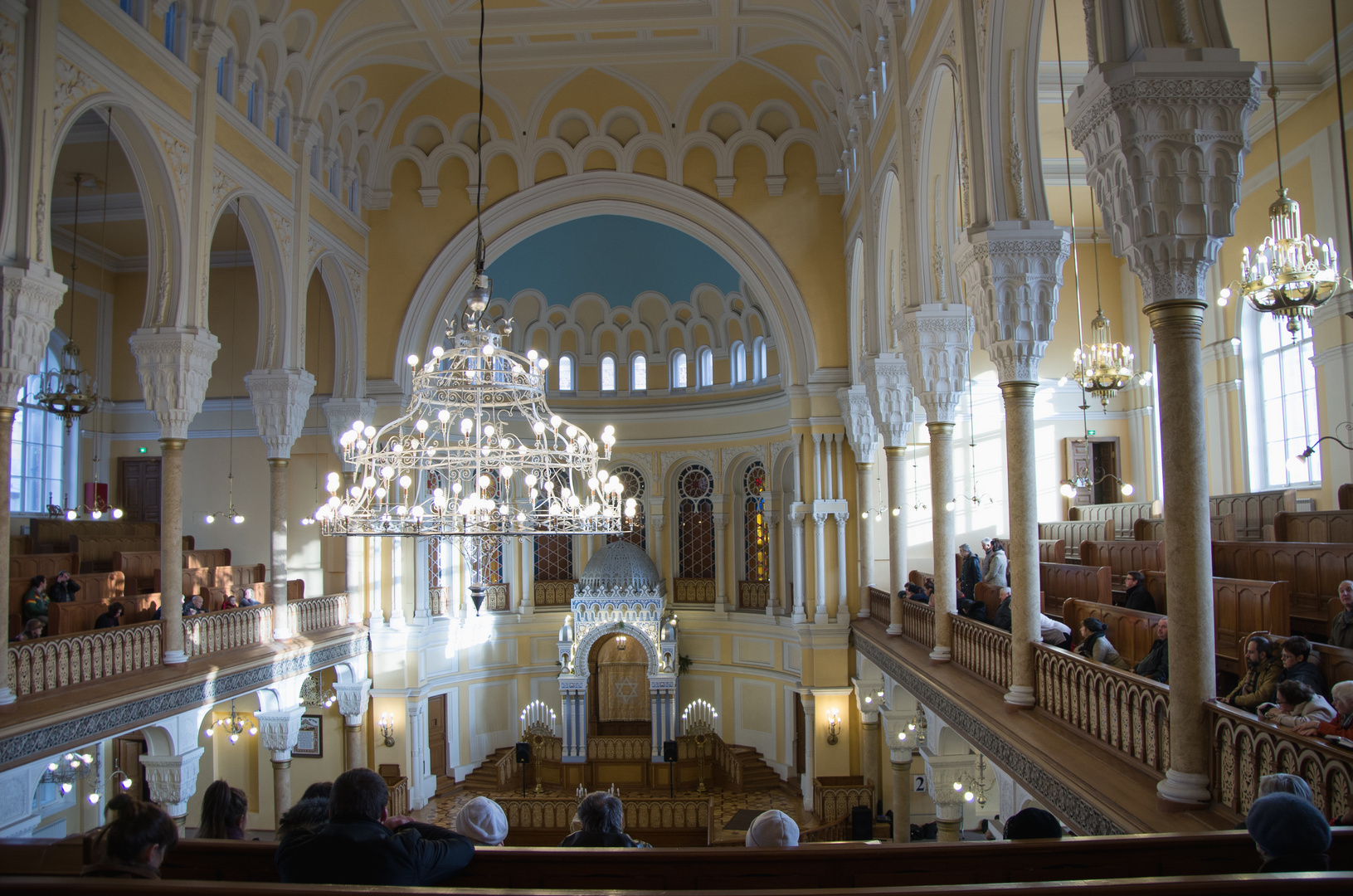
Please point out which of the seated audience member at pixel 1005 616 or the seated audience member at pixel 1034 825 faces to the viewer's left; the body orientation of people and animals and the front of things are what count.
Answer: the seated audience member at pixel 1005 616

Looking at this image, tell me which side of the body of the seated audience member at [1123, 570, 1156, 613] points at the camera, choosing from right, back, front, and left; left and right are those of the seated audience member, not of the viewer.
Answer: left

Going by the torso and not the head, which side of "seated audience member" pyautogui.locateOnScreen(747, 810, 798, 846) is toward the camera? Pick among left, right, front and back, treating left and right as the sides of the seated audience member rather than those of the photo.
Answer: back

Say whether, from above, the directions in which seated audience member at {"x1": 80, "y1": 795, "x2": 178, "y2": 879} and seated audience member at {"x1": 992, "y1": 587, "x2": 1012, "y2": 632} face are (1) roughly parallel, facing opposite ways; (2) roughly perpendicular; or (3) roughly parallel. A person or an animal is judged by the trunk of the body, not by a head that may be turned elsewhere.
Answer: roughly perpendicular

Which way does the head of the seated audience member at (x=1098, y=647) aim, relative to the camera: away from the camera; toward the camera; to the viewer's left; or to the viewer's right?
to the viewer's left

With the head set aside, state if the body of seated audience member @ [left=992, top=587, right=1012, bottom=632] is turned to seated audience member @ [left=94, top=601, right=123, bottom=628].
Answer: yes

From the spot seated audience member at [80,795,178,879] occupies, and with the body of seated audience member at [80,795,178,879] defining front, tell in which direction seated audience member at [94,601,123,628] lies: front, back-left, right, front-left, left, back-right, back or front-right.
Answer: front-left

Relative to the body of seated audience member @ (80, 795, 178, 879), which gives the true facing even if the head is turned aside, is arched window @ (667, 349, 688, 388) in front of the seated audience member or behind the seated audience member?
in front

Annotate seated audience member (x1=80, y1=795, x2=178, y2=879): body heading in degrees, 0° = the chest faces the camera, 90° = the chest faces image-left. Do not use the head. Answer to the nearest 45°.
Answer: approximately 225°

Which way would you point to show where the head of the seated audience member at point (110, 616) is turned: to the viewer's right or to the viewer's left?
to the viewer's right

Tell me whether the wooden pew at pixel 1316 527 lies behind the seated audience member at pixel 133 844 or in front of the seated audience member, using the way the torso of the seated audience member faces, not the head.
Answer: in front

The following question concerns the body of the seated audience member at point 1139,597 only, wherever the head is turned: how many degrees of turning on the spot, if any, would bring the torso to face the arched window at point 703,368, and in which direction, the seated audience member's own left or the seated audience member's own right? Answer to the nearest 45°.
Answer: approximately 45° to the seated audience member's own right
